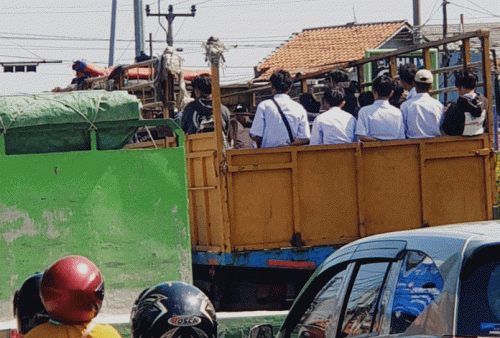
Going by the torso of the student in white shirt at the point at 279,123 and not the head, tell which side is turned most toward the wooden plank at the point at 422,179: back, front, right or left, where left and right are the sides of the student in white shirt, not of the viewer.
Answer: right

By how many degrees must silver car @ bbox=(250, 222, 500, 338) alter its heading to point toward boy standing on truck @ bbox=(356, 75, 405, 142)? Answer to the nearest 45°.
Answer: approximately 45° to its right

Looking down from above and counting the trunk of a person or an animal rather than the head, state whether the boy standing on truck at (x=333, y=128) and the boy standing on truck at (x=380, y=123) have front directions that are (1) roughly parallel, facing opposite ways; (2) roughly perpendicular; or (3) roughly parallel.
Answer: roughly parallel

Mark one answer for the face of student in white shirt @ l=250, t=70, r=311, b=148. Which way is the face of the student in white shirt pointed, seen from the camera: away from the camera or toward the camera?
away from the camera

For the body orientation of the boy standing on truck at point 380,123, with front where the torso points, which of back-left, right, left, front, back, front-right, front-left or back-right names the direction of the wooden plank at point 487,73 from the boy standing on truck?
right

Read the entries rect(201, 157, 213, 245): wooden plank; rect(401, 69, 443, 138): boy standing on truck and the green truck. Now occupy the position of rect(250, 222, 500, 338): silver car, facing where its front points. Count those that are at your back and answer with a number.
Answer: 0

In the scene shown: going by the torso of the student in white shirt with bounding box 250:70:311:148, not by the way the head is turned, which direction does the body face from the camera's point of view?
away from the camera

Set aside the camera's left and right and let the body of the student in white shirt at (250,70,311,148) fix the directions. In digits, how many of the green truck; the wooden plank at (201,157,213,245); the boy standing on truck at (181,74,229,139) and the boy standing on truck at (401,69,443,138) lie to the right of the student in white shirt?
1

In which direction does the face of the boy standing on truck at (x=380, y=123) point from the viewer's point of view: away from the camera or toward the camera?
away from the camera

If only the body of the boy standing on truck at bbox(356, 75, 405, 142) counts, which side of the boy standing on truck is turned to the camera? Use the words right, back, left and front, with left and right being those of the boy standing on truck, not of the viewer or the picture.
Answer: back

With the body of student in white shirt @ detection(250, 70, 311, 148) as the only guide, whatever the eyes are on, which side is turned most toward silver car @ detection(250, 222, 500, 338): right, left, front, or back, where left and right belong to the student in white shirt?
back

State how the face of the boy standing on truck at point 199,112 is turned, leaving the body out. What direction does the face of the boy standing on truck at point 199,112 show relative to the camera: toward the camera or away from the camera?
away from the camera

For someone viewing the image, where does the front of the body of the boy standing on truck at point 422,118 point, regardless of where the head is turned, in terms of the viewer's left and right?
facing away from the viewer

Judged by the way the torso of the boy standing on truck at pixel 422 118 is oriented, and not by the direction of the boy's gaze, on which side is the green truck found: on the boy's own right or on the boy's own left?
on the boy's own left

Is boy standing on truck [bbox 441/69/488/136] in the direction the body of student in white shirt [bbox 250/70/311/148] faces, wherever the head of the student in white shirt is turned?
no

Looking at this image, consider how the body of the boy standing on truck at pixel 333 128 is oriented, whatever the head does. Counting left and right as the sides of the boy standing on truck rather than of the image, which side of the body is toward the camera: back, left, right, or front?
back

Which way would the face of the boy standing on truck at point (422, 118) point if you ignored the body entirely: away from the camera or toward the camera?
away from the camera

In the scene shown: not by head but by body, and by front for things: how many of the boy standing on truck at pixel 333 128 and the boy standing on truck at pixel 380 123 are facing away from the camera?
2

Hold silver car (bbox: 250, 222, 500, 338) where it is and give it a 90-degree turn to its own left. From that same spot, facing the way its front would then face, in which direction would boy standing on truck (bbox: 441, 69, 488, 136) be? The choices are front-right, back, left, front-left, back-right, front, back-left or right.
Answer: back-right
